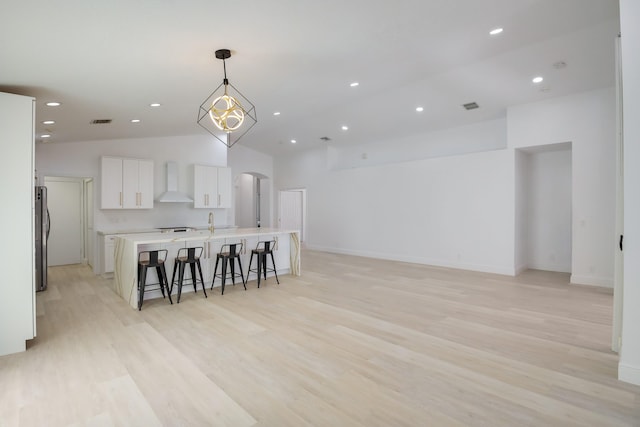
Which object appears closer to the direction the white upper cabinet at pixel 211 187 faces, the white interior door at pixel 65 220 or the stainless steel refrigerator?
the stainless steel refrigerator

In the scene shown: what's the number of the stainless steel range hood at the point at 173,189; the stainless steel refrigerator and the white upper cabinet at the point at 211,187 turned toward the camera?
2

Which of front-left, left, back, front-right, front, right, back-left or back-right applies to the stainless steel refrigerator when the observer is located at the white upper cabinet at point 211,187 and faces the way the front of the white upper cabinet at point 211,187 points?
front-right

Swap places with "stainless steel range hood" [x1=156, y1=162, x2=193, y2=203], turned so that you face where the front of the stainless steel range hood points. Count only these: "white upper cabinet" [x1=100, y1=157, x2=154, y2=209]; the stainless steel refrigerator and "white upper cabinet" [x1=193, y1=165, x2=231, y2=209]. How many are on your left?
1

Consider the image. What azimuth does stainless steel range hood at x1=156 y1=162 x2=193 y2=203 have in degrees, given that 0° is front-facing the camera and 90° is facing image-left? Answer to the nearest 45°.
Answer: approximately 0°

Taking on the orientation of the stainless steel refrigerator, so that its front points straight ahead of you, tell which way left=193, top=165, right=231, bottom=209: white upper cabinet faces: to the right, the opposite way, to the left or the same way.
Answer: to the right

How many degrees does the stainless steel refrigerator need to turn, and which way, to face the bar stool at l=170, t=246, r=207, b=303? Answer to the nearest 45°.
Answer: approximately 45° to its right

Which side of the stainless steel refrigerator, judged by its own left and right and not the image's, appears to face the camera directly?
right

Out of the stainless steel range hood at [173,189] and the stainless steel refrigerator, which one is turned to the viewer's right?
the stainless steel refrigerator

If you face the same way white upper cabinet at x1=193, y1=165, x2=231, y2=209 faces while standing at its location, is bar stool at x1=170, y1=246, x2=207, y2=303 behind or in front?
in front

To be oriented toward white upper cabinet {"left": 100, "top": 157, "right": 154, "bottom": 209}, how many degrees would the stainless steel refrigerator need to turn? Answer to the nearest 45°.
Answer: approximately 45° to its left

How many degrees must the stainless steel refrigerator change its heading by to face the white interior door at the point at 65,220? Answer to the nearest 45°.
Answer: approximately 90° to its left

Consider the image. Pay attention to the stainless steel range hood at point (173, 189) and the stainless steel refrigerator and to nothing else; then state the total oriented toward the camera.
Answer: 1
